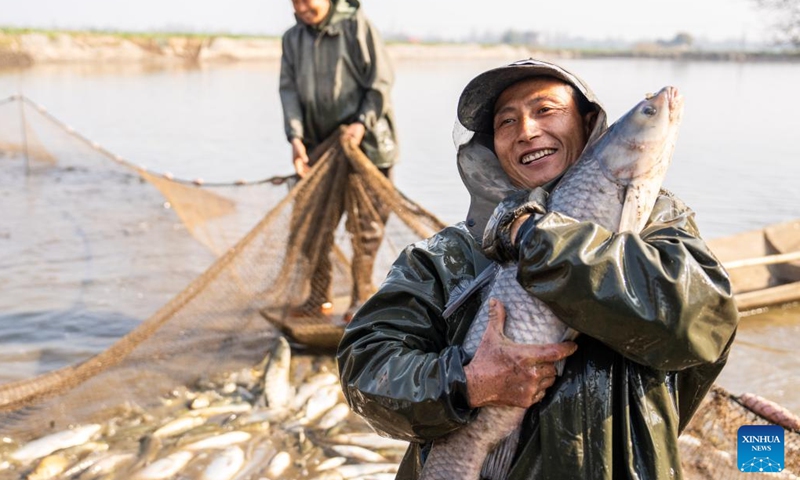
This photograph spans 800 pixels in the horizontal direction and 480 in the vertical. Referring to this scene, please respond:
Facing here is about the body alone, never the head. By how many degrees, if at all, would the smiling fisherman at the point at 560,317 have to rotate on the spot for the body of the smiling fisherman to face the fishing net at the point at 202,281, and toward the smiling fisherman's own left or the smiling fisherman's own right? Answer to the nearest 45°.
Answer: approximately 135° to the smiling fisherman's own right

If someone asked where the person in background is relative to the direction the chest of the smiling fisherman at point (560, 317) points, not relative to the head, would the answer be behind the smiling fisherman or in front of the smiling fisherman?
behind
